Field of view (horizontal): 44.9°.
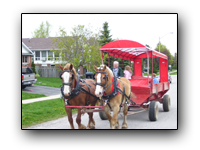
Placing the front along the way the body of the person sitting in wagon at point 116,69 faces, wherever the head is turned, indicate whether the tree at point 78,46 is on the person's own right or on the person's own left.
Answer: on the person's own right

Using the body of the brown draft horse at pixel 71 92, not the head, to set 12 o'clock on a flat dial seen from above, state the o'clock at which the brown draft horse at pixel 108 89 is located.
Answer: the brown draft horse at pixel 108 89 is roughly at 8 o'clock from the brown draft horse at pixel 71 92.

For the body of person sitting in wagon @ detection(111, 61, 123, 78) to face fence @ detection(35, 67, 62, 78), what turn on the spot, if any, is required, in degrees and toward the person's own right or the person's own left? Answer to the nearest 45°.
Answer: approximately 90° to the person's own right

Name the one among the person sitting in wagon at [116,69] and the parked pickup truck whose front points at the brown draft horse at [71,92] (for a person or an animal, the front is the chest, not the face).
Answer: the person sitting in wagon

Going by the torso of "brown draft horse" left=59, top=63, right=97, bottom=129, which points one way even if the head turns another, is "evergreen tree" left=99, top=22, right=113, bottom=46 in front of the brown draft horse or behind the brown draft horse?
behind

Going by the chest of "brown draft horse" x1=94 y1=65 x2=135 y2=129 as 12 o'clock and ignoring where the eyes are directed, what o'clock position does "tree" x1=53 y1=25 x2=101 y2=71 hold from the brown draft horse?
The tree is roughly at 4 o'clock from the brown draft horse.

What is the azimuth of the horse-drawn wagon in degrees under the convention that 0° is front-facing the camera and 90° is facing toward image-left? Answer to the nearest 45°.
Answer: approximately 45°

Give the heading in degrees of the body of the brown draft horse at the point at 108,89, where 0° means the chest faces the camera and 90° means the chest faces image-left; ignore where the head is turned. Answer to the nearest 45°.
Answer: approximately 45°

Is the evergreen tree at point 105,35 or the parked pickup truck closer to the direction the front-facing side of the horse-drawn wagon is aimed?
the parked pickup truck

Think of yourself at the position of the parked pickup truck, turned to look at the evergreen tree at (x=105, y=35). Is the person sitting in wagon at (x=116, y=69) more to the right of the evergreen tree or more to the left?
right

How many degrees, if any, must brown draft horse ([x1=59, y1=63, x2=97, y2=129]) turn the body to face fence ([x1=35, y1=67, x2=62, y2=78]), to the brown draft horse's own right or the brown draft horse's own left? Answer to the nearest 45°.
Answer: approximately 135° to the brown draft horse's own right
